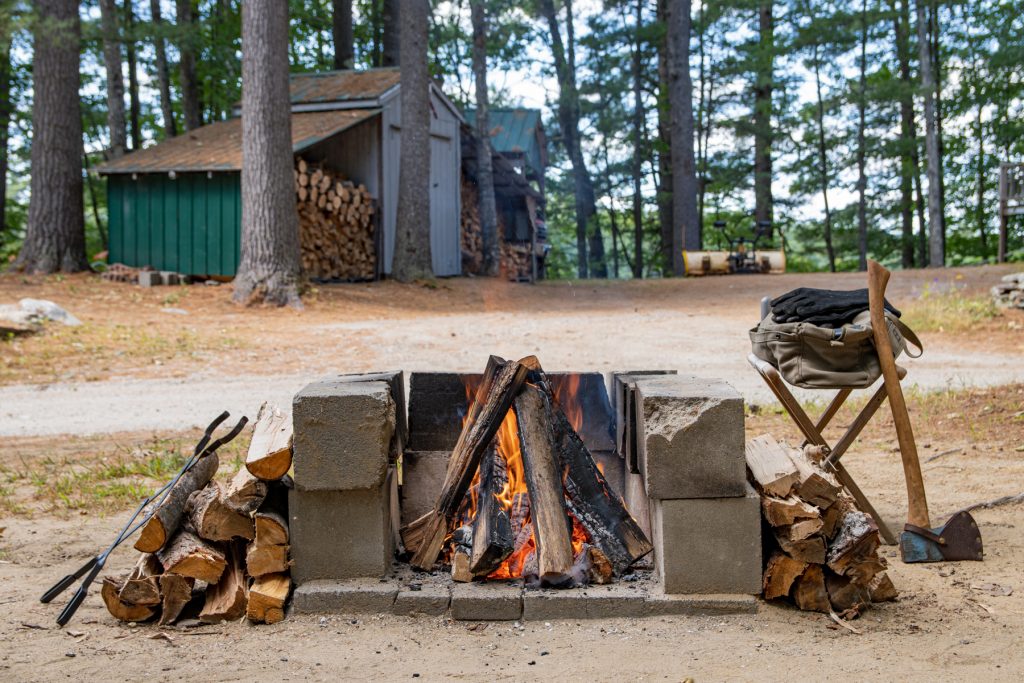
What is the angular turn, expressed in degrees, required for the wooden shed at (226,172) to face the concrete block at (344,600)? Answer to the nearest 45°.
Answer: approximately 45° to its right

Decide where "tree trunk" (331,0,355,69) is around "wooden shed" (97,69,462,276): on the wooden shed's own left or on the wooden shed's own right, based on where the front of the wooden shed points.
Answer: on the wooden shed's own left

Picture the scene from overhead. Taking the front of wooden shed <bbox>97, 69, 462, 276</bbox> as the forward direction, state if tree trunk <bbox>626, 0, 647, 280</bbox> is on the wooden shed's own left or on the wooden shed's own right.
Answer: on the wooden shed's own left

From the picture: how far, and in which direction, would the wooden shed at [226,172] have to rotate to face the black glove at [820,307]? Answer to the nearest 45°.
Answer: approximately 45° to its right

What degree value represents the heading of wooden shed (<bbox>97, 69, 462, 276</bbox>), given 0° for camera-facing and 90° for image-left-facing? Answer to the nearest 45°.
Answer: approximately 315°

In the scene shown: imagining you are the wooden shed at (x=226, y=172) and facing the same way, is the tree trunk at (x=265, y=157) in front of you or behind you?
in front

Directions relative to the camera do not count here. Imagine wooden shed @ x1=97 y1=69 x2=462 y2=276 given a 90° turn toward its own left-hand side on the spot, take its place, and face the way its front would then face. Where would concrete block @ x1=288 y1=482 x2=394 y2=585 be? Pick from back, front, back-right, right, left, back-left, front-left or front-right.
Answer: back-right

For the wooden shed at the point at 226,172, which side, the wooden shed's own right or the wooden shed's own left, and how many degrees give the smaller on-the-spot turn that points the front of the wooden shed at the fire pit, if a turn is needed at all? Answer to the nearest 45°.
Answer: approximately 45° to the wooden shed's own right

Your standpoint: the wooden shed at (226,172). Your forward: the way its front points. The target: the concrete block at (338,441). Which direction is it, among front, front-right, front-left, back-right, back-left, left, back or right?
front-right
